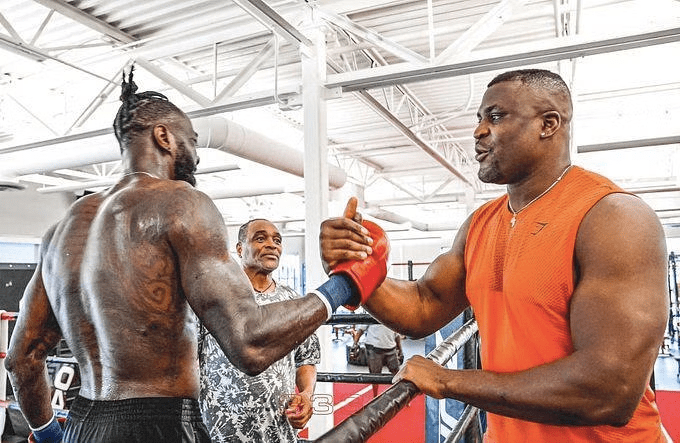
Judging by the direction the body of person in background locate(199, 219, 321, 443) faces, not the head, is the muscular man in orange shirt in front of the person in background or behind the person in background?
in front

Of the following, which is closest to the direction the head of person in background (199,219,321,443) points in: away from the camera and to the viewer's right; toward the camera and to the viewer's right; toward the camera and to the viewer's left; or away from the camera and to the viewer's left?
toward the camera and to the viewer's right

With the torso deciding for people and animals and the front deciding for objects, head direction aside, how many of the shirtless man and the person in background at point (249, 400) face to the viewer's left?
0

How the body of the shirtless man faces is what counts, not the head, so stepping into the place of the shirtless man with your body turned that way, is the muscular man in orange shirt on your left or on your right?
on your right

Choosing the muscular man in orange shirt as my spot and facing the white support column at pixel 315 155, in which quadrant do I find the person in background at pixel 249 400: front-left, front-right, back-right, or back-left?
front-left

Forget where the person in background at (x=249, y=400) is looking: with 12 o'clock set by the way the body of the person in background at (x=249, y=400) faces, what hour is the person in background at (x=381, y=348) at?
the person in background at (x=381, y=348) is roughly at 8 o'clock from the person in background at (x=249, y=400).

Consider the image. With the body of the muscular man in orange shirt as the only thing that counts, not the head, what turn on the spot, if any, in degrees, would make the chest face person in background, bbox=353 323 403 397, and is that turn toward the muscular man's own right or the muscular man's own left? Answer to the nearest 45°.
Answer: approximately 135° to the muscular man's own right

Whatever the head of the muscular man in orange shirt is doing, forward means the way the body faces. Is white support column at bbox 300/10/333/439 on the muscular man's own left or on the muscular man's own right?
on the muscular man's own right

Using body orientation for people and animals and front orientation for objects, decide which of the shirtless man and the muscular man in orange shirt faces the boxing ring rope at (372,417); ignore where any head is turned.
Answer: the muscular man in orange shirt

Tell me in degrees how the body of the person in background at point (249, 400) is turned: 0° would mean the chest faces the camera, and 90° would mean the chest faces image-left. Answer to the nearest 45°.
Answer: approximately 315°

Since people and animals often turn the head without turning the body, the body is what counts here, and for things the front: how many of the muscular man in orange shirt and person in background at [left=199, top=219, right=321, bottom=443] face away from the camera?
0

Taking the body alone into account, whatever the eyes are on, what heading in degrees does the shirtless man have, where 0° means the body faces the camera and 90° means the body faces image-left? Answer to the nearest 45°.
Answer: approximately 225°

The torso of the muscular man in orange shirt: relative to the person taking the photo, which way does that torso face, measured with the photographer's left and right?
facing the viewer and to the left of the viewer

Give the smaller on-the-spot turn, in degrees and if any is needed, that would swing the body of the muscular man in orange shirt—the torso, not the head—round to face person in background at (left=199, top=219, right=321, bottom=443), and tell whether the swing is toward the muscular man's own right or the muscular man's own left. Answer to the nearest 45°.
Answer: approximately 90° to the muscular man's own right

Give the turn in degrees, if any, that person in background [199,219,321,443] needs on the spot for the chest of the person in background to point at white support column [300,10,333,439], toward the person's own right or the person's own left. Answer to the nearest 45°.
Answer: approximately 135° to the person's own left
